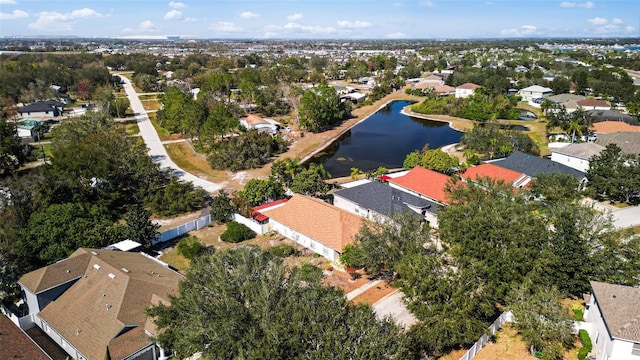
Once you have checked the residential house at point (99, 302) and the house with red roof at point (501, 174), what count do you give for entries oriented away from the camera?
0

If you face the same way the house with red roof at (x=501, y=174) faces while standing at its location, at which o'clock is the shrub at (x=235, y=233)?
The shrub is roughly at 3 o'clock from the house with red roof.

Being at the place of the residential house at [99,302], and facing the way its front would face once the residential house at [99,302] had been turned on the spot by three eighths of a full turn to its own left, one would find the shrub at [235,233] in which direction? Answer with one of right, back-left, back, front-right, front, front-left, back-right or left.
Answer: front-right

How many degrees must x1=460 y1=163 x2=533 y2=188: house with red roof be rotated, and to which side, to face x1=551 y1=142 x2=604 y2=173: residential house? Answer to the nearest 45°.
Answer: approximately 90° to its left

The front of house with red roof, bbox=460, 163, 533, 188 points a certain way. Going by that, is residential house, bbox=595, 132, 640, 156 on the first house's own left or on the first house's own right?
on the first house's own left

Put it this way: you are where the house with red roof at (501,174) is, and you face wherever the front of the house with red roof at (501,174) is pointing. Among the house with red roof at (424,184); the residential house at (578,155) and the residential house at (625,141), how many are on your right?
1

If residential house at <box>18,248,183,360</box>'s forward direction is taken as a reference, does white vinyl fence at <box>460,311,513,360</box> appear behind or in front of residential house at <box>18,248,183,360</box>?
in front

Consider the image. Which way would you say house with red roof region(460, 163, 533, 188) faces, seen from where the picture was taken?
facing the viewer and to the right of the viewer
